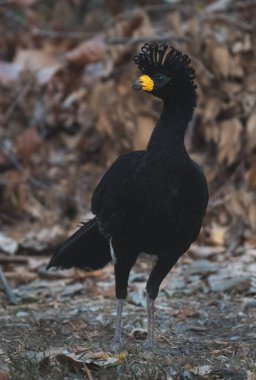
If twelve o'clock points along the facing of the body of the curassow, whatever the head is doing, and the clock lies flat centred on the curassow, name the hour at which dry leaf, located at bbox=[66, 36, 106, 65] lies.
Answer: The dry leaf is roughly at 7 o'clock from the curassow.

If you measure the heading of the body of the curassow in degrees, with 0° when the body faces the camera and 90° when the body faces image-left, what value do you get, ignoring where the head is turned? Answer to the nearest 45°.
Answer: approximately 315°

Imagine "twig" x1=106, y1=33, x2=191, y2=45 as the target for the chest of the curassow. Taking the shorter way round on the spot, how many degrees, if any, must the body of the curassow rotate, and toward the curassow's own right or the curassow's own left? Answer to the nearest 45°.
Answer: approximately 135° to the curassow's own left

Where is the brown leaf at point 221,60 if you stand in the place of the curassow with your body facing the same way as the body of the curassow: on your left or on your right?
on your left

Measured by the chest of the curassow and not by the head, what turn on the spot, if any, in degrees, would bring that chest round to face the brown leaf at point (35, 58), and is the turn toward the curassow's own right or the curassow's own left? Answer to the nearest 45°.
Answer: approximately 135° to the curassow's own left

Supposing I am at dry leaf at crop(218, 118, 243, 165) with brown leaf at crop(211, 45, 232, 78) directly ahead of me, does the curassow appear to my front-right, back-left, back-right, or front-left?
back-left

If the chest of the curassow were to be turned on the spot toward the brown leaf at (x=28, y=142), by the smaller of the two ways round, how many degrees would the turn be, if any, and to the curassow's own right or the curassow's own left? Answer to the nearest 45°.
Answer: approximately 135° to the curassow's own left

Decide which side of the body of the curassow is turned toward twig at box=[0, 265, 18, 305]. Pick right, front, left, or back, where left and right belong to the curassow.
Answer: back

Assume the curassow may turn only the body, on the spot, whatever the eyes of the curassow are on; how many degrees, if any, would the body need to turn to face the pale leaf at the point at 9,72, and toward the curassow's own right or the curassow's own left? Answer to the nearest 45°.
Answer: approximately 135° to the curassow's own left
